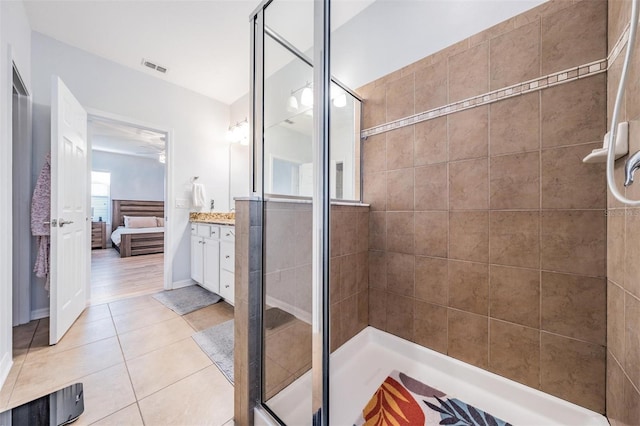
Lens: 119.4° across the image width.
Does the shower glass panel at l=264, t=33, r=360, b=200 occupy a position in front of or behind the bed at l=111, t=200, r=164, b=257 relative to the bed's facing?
in front

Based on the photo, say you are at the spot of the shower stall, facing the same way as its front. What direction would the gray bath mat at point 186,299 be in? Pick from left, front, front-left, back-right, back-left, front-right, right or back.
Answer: front-right

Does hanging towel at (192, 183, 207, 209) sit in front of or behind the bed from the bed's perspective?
in front

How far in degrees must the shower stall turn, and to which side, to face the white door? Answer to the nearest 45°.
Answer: approximately 45° to its right

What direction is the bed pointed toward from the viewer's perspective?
toward the camera

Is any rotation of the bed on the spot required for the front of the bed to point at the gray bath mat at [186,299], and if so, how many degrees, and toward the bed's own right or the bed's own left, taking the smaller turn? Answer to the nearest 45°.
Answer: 0° — it already faces it

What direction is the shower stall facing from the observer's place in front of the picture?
facing the viewer and to the left of the viewer

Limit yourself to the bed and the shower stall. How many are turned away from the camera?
0

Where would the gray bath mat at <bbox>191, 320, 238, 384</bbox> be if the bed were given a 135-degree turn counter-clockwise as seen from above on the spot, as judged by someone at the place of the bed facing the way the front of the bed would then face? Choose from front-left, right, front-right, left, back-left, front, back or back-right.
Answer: back-right
